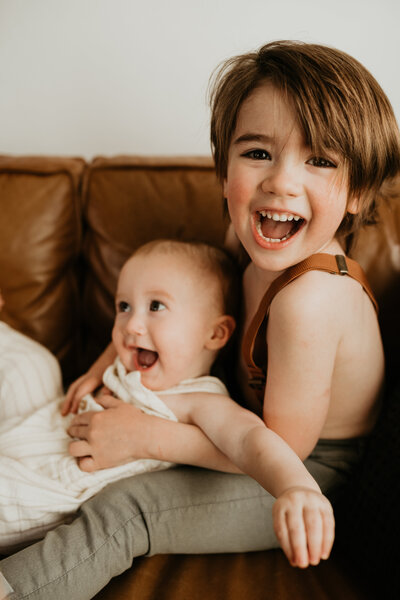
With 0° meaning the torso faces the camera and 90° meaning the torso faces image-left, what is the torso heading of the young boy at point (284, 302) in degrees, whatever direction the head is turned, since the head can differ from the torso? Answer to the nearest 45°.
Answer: approximately 90°

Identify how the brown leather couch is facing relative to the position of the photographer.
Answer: facing the viewer

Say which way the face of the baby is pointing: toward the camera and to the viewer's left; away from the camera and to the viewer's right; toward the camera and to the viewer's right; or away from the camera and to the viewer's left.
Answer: toward the camera and to the viewer's left

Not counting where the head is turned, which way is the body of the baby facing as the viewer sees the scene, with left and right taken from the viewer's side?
facing the viewer and to the left of the viewer
